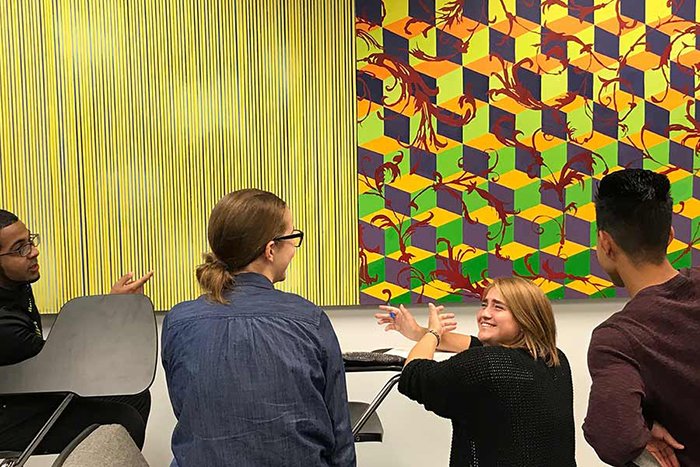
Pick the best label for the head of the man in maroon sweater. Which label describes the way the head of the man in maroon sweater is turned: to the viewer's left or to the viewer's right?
to the viewer's left

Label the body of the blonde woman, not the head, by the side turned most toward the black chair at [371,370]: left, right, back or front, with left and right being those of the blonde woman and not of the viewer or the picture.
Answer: front

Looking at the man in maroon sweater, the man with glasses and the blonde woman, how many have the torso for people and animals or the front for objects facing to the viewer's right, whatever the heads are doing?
1

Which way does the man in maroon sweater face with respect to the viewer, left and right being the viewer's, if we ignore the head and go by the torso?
facing away from the viewer and to the left of the viewer

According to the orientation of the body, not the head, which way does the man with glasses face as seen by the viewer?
to the viewer's right

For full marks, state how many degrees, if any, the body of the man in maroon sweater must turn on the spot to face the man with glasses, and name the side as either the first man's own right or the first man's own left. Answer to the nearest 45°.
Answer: approximately 45° to the first man's own left

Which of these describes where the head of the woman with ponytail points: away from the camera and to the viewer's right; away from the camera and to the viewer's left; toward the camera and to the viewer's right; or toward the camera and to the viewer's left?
away from the camera and to the viewer's right
